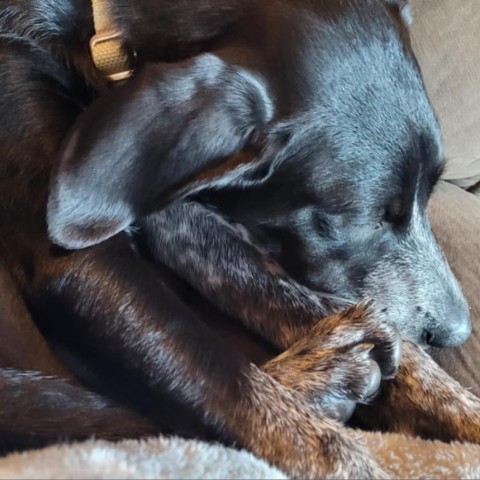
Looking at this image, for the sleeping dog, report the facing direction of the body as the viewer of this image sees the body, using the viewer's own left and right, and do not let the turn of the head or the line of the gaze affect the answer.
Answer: facing to the right of the viewer
